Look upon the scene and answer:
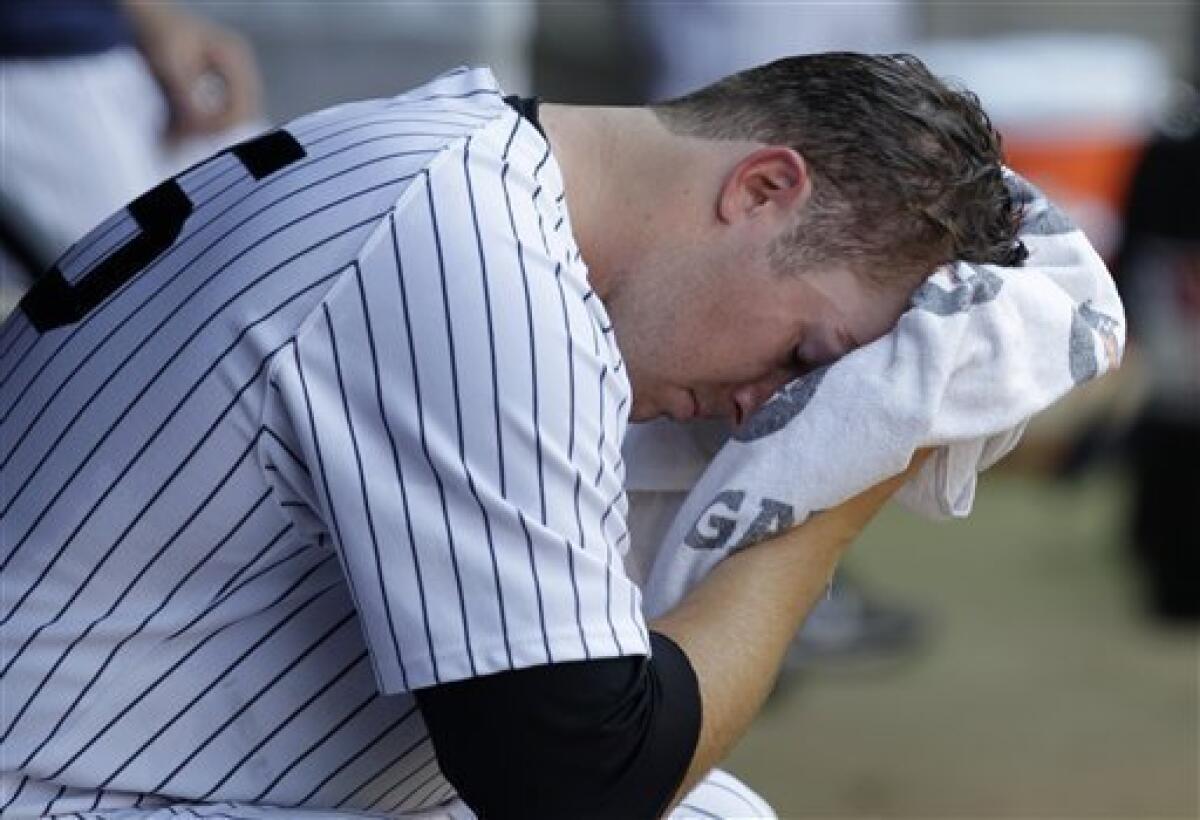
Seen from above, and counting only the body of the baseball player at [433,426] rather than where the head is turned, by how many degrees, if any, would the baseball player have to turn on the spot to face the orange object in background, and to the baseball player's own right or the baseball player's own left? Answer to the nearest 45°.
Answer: approximately 45° to the baseball player's own left

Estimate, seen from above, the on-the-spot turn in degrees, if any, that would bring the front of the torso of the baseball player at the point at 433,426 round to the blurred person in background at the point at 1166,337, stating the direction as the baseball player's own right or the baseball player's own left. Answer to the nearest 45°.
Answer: approximately 45° to the baseball player's own left

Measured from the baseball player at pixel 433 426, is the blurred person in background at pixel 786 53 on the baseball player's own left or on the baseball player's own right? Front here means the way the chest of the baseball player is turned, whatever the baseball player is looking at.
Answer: on the baseball player's own left

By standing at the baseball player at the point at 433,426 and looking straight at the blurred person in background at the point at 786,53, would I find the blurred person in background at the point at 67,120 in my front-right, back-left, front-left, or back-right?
front-left

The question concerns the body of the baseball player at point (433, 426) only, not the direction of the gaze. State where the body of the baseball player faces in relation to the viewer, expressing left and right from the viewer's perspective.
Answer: facing to the right of the viewer

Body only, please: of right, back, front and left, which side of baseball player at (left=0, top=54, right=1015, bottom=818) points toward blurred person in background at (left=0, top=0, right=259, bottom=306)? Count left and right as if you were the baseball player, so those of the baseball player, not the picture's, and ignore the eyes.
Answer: left
